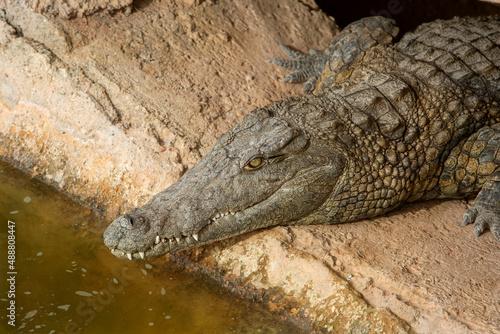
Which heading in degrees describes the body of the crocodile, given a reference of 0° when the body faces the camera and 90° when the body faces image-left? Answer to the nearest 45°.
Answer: approximately 45°

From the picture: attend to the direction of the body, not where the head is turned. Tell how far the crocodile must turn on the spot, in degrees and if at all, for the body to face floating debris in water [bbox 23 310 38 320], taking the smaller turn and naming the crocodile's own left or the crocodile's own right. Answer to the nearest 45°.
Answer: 0° — it already faces it
